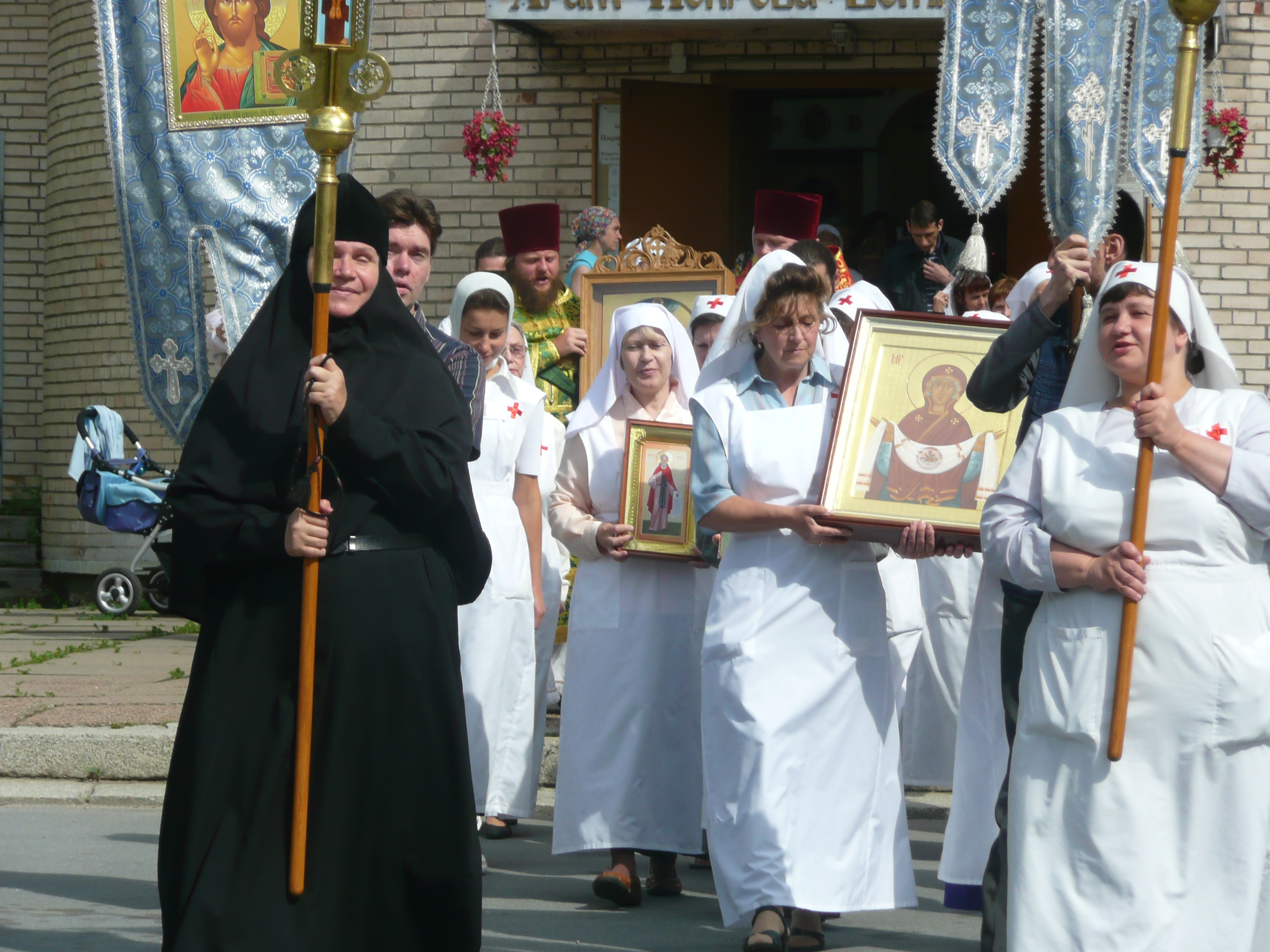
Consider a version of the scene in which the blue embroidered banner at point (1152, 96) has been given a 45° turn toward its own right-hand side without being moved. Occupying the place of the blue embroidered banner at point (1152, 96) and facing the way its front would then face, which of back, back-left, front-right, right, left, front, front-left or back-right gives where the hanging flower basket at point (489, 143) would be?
right

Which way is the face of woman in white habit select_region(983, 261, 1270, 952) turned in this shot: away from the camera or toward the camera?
toward the camera

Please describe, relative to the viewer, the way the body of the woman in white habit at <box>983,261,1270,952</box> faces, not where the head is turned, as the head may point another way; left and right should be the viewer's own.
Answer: facing the viewer

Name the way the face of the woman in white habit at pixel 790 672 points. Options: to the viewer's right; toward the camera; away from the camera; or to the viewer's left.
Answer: toward the camera

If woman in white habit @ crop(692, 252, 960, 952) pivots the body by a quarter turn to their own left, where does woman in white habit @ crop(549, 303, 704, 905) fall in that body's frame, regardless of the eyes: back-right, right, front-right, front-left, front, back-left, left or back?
back-left

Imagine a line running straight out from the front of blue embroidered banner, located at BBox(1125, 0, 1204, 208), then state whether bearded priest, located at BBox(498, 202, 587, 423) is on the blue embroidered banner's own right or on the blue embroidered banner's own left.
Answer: on the blue embroidered banner's own right

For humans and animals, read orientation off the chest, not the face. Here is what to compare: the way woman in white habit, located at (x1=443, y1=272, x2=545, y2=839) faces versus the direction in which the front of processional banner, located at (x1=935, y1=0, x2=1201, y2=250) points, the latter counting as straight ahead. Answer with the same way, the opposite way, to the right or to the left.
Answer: the same way

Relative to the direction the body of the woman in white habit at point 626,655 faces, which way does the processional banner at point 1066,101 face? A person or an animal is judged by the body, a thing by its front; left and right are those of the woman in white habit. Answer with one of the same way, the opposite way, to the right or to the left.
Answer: the same way

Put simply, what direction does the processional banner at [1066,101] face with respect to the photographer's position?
facing the viewer

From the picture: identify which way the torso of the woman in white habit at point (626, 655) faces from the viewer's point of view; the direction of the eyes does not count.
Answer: toward the camera

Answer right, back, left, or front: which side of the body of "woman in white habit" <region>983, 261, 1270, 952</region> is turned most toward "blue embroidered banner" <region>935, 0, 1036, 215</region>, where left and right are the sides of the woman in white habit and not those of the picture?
back

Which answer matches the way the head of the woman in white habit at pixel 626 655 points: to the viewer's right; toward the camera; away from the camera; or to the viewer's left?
toward the camera

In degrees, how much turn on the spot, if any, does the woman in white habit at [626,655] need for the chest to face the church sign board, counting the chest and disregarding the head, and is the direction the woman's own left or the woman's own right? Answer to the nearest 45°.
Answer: approximately 180°

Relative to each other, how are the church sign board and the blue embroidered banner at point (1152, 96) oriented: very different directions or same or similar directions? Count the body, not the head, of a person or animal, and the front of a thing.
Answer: same or similar directions

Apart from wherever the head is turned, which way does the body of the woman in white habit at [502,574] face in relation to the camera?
toward the camera

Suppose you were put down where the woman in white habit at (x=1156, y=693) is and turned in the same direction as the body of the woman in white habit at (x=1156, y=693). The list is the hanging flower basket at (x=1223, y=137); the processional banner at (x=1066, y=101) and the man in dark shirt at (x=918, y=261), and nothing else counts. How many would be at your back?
3

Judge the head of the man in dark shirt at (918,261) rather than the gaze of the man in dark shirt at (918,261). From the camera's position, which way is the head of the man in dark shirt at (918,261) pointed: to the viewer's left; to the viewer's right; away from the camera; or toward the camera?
toward the camera
